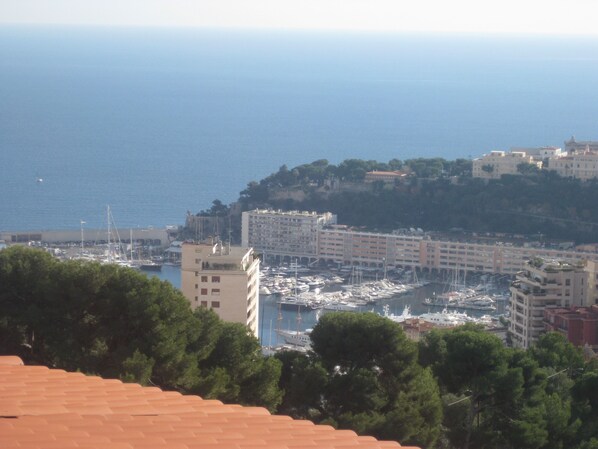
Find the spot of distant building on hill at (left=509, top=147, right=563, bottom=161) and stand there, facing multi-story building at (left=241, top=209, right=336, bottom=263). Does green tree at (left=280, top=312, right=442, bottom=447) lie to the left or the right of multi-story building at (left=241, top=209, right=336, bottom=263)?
left

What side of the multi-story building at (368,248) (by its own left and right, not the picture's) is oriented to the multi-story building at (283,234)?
right

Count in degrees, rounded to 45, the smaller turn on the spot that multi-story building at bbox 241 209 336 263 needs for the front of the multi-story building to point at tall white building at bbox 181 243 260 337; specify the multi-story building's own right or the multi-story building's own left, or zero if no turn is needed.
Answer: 0° — it already faces it

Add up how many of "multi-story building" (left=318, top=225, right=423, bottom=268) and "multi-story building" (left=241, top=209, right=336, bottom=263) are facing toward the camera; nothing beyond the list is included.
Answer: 2

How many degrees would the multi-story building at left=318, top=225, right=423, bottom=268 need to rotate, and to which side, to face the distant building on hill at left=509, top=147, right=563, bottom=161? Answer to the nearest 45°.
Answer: approximately 135° to its left

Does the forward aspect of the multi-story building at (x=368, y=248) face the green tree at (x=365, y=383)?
yes

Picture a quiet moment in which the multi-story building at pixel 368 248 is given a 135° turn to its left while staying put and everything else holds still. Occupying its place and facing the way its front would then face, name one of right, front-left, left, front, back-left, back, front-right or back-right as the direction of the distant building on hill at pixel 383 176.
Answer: front-left

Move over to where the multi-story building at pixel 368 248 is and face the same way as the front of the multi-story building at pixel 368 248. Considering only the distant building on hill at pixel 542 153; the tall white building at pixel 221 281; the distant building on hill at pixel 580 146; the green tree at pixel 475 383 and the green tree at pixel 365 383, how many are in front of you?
3
